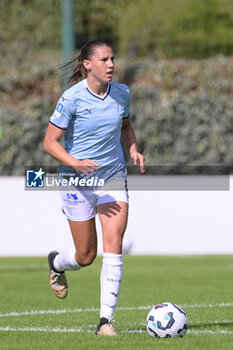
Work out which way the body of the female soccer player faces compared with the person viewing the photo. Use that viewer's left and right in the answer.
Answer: facing the viewer and to the right of the viewer

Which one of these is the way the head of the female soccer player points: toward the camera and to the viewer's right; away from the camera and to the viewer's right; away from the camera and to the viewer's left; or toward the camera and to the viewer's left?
toward the camera and to the viewer's right
